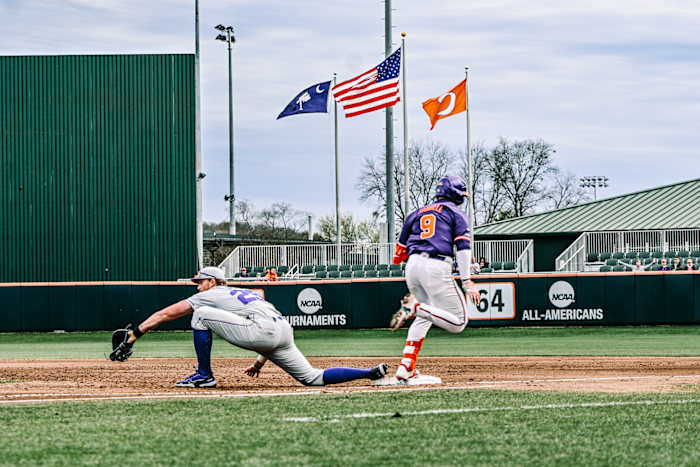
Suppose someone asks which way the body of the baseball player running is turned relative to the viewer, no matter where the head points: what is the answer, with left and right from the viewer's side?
facing away from the viewer and to the right of the viewer

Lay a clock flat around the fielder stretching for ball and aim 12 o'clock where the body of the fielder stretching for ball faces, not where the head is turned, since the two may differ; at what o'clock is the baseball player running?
The baseball player running is roughly at 6 o'clock from the fielder stretching for ball.

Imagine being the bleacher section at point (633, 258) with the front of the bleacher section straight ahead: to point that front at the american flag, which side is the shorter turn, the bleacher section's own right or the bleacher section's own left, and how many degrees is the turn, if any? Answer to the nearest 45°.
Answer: approximately 45° to the bleacher section's own right

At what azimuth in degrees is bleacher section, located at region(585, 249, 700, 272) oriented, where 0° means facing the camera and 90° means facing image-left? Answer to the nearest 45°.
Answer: approximately 0°

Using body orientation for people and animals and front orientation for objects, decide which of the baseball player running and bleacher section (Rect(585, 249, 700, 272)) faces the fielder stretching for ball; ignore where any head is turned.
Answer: the bleacher section

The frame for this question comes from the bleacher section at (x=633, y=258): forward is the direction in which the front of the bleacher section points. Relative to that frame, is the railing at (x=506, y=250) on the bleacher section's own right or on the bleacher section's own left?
on the bleacher section's own right

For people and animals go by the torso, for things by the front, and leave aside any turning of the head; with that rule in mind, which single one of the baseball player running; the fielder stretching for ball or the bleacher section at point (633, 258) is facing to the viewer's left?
the fielder stretching for ball

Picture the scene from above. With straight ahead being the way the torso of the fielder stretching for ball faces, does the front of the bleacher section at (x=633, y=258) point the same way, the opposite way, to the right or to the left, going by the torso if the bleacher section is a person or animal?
to the left

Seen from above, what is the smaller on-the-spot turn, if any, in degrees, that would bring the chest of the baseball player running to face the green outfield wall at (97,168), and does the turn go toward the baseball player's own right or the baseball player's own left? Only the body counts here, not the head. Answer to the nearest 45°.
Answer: approximately 90° to the baseball player's own left

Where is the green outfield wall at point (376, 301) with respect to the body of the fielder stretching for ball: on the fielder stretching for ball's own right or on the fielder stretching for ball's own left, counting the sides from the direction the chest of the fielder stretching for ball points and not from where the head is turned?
on the fielder stretching for ball's own right

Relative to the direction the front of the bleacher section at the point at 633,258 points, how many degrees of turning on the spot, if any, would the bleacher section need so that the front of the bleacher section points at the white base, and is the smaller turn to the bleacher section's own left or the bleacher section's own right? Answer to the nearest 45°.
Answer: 0° — it already faces it

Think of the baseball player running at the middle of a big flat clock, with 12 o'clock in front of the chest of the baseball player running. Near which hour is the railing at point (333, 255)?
The railing is roughly at 10 o'clock from the baseball player running.

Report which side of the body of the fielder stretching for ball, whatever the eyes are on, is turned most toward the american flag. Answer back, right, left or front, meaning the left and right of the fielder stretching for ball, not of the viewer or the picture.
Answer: right

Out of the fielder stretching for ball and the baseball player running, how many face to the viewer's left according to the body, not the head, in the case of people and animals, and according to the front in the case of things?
1

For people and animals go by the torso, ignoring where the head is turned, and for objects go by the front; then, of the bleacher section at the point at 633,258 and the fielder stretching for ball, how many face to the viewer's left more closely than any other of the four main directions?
1

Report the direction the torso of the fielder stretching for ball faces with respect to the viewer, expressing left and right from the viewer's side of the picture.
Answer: facing to the left of the viewer

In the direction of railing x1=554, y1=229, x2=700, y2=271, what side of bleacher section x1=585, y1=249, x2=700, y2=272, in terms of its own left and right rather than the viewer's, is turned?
back
